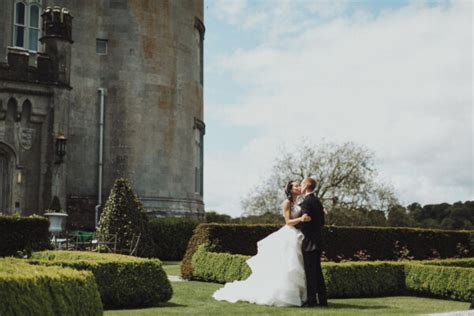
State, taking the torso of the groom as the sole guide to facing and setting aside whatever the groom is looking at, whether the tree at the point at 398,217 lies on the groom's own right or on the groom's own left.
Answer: on the groom's own right

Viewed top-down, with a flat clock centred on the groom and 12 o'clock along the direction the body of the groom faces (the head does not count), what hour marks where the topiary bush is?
The topiary bush is roughly at 2 o'clock from the groom.

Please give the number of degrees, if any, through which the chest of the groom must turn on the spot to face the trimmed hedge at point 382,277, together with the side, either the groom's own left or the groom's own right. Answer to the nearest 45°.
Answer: approximately 135° to the groom's own right

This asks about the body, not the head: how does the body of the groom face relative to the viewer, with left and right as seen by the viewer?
facing to the left of the viewer

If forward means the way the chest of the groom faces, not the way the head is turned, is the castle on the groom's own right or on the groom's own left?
on the groom's own right

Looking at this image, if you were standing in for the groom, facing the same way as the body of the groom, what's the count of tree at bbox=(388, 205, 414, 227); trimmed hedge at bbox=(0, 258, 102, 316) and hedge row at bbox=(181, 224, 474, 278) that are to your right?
2

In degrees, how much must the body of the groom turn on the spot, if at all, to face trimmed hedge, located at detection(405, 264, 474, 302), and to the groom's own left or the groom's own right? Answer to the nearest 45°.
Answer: approximately 135° to the groom's own right

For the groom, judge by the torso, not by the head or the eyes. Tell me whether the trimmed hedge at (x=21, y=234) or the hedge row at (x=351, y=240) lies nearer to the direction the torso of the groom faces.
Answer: the trimmed hedge

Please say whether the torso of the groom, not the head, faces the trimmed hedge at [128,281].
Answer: yes
